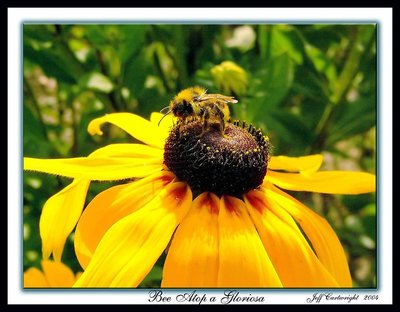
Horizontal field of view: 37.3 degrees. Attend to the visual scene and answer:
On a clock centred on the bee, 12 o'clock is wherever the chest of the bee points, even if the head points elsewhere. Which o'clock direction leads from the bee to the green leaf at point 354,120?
The green leaf is roughly at 4 o'clock from the bee.

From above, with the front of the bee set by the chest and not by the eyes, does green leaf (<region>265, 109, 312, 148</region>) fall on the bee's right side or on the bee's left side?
on the bee's right side

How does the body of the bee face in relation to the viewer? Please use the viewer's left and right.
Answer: facing to the left of the viewer

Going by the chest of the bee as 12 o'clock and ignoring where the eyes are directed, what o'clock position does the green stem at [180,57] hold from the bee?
The green stem is roughly at 3 o'clock from the bee.

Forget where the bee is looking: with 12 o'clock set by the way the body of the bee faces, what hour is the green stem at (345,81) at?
The green stem is roughly at 4 o'clock from the bee.

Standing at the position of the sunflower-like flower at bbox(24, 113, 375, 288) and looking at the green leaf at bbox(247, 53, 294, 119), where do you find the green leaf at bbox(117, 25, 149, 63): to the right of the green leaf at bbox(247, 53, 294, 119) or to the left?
left

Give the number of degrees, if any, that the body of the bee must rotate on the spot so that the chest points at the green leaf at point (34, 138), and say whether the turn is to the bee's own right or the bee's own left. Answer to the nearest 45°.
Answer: approximately 45° to the bee's own right

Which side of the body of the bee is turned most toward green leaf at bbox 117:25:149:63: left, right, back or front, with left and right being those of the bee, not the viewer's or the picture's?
right

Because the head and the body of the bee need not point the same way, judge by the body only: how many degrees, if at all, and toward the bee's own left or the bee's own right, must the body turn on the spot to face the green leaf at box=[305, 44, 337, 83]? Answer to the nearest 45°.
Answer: approximately 135° to the bee's own right
